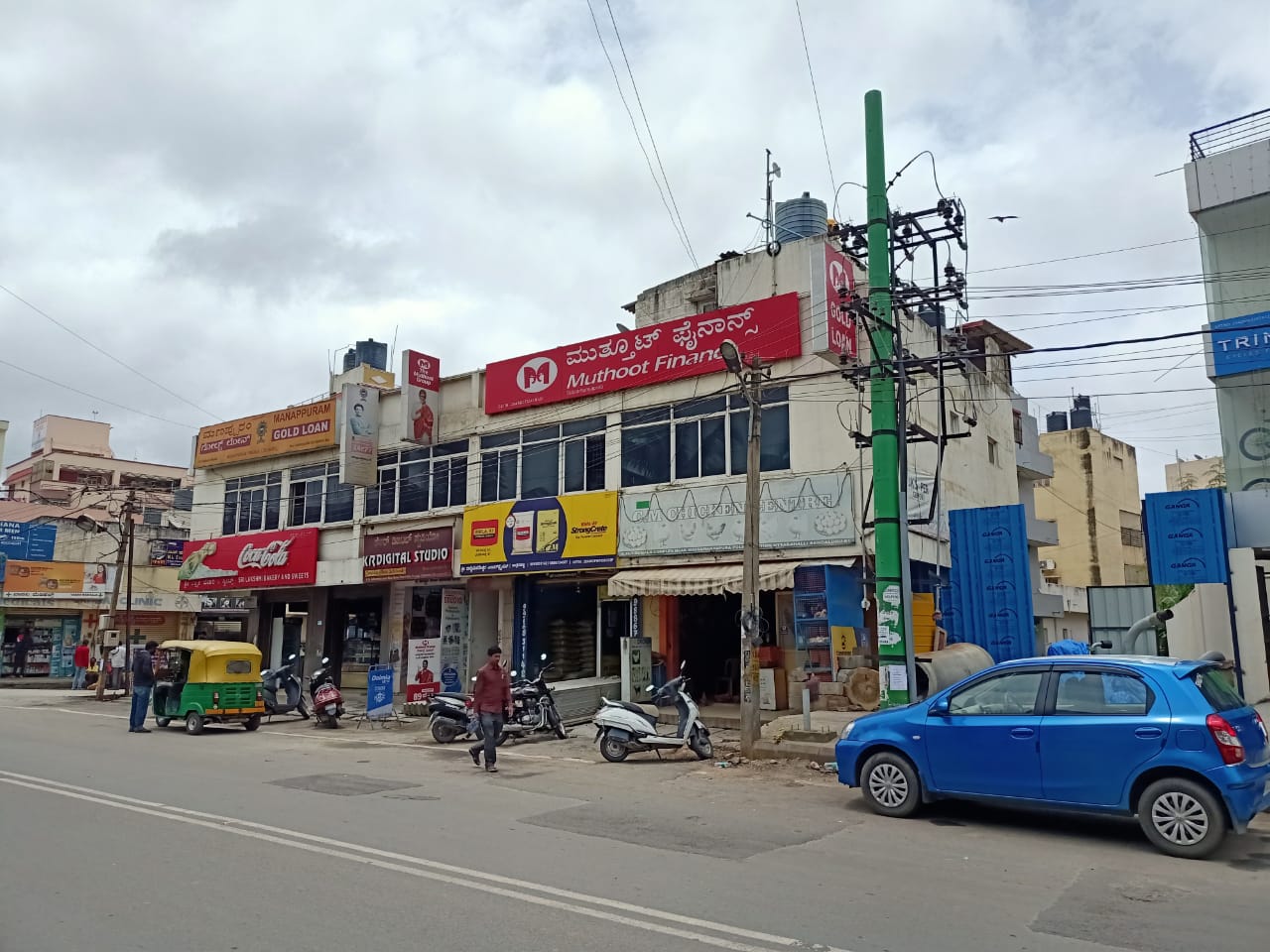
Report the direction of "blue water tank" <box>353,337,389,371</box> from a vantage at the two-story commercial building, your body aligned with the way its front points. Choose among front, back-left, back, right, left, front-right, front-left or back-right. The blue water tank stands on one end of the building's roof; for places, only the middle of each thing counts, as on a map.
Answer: right

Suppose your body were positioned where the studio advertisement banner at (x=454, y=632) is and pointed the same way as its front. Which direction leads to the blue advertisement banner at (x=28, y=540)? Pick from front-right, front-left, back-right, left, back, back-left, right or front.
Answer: back-right

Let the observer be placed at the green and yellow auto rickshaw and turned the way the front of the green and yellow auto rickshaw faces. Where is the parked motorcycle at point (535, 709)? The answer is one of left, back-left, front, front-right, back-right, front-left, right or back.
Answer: back

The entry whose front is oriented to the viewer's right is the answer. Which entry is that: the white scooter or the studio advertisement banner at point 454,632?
the white scooter

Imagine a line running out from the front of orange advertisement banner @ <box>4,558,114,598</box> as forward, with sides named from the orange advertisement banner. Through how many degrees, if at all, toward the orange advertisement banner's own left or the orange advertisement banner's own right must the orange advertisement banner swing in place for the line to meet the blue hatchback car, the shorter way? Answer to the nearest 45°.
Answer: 0° — it already faces it

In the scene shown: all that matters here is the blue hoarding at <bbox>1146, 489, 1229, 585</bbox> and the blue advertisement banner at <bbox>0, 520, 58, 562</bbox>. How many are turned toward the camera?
2

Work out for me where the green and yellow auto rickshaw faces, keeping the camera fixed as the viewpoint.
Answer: facing away from the viewer and to the left of the viewer

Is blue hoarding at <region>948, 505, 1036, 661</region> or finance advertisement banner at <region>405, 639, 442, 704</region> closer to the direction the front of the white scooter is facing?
the blue hoarding

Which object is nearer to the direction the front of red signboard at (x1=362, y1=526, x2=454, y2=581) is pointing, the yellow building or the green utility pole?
the green utility pole

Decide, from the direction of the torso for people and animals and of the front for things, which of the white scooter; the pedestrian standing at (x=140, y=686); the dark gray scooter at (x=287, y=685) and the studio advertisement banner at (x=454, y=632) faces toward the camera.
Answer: the studio advertisement banner
